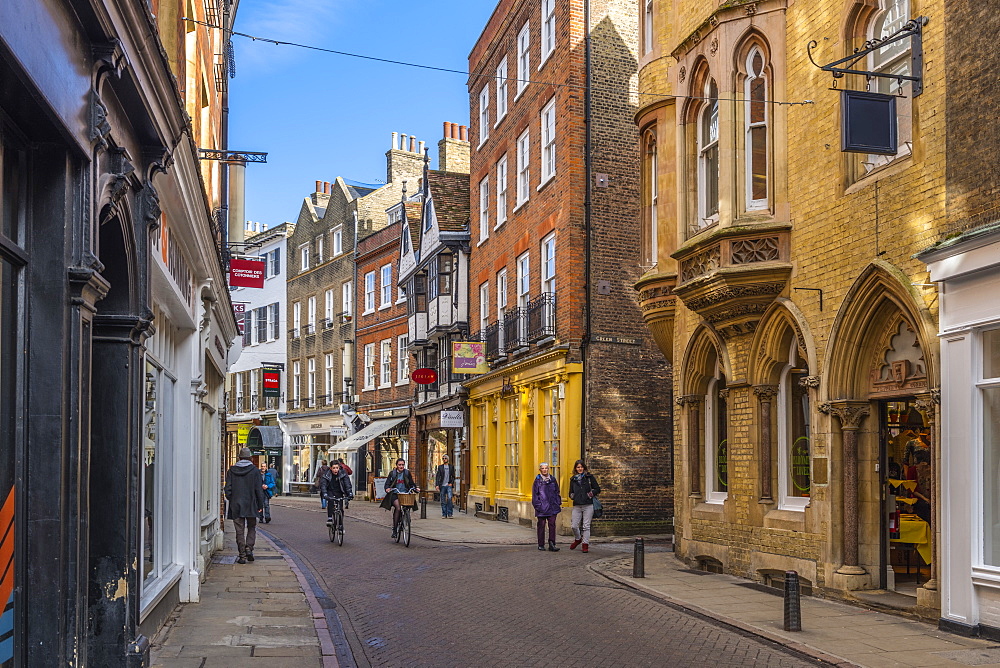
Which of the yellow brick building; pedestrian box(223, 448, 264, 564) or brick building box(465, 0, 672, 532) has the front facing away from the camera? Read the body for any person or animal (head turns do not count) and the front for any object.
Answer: the pedestrian

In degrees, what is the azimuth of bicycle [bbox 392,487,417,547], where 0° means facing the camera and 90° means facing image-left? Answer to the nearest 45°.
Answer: approximately 0°

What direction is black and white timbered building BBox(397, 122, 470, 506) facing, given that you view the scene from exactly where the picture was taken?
facing the viewer and to the left of the viewer

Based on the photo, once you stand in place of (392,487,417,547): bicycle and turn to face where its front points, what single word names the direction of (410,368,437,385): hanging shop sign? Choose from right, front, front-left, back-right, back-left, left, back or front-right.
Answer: back

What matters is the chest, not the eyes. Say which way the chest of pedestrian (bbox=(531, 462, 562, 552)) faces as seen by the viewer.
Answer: toward the camera

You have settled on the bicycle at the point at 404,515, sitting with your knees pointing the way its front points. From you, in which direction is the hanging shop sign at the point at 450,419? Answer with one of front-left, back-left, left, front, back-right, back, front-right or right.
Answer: back

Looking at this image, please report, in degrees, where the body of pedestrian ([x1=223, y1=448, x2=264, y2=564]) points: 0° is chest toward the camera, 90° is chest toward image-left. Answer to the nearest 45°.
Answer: approximately 180°

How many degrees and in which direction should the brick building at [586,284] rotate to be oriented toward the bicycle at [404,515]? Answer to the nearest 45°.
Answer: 0° — it already faces it

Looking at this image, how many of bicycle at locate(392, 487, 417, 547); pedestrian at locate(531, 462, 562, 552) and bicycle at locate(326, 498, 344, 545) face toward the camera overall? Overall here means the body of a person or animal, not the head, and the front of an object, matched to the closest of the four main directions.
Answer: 3

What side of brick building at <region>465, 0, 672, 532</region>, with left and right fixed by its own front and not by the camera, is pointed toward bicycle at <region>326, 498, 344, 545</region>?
front
